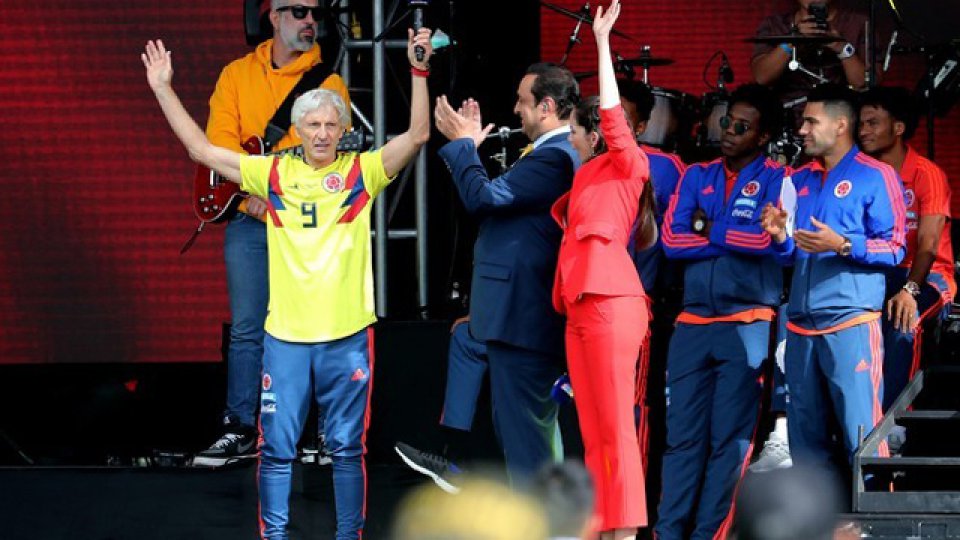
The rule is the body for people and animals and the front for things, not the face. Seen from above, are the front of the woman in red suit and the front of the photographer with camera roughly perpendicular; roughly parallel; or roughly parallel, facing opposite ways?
roughly perpendicular

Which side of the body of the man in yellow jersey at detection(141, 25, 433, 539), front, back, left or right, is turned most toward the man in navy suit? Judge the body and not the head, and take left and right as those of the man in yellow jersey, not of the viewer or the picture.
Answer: left

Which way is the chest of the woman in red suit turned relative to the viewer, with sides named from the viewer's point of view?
facing to the left of the viewer

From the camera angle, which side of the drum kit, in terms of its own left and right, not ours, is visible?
front

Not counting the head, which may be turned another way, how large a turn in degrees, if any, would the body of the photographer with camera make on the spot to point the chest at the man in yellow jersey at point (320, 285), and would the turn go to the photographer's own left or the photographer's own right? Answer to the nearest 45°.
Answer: approximately 45° to the photographer's own right

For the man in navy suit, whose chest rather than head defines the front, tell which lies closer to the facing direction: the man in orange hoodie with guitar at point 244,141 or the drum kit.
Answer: the man in orange hoodie with guitar

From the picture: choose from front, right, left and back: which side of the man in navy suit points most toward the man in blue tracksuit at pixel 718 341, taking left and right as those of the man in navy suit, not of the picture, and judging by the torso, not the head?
back

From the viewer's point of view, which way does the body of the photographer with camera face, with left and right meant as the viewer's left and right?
facing the viewer

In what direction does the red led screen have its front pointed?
toward the camera
